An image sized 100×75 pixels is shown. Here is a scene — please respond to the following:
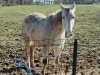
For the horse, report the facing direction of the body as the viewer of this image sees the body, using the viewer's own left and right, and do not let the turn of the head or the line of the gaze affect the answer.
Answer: facing the viewer and to the right of the viewer
